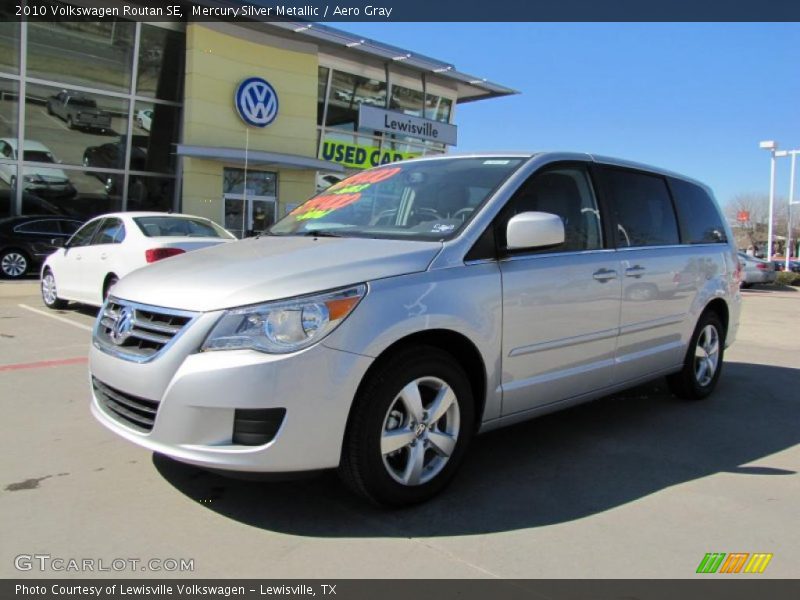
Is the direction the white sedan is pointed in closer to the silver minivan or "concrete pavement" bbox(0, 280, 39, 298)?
the concrete pavement

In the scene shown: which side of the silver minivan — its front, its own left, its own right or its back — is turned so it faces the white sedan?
right

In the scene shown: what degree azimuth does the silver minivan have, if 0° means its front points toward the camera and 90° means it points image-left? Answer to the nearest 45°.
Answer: approximately 45°

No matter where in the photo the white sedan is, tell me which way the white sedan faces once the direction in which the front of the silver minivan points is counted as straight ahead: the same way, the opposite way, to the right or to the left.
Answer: to the right

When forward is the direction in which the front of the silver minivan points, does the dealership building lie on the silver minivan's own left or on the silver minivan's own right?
on the silver minivan's own right

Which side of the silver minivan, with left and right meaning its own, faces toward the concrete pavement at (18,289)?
right

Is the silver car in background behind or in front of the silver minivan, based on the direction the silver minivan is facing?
behind

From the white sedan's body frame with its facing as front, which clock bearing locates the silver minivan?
The silver minivan is roughly at 7 o'clock from the white sedan.

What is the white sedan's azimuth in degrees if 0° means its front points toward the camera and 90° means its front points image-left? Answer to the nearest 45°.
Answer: approximately 135°

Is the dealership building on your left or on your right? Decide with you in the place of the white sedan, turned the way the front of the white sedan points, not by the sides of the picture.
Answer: on your right
